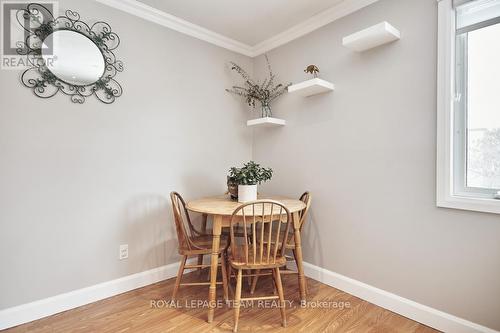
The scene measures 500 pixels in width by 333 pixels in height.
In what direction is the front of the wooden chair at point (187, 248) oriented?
to the viewer's right

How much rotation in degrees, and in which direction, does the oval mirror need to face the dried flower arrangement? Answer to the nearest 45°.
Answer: approximately 45° to its left

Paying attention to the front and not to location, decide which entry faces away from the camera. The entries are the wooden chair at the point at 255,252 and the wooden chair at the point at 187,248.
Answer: the wooden chair at the point at 255,252

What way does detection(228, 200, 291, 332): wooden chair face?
away from the camera

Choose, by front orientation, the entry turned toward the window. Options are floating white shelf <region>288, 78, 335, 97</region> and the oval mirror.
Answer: the oval mirror

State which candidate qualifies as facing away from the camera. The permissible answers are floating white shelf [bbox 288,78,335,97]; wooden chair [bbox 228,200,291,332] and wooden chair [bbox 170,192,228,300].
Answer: wooden chair [bbox 228,200,291,332]

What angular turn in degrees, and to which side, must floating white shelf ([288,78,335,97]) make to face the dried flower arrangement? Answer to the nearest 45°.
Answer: approximately 90° to its right

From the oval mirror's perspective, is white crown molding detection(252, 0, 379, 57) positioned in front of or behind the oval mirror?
in front

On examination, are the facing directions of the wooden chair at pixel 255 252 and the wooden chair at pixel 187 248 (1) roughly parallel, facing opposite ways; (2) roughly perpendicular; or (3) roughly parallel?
roughly perpendicular

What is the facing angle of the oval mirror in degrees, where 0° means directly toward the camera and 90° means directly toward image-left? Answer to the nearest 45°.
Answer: approximately 315°

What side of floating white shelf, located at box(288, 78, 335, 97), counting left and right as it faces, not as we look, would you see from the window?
left
